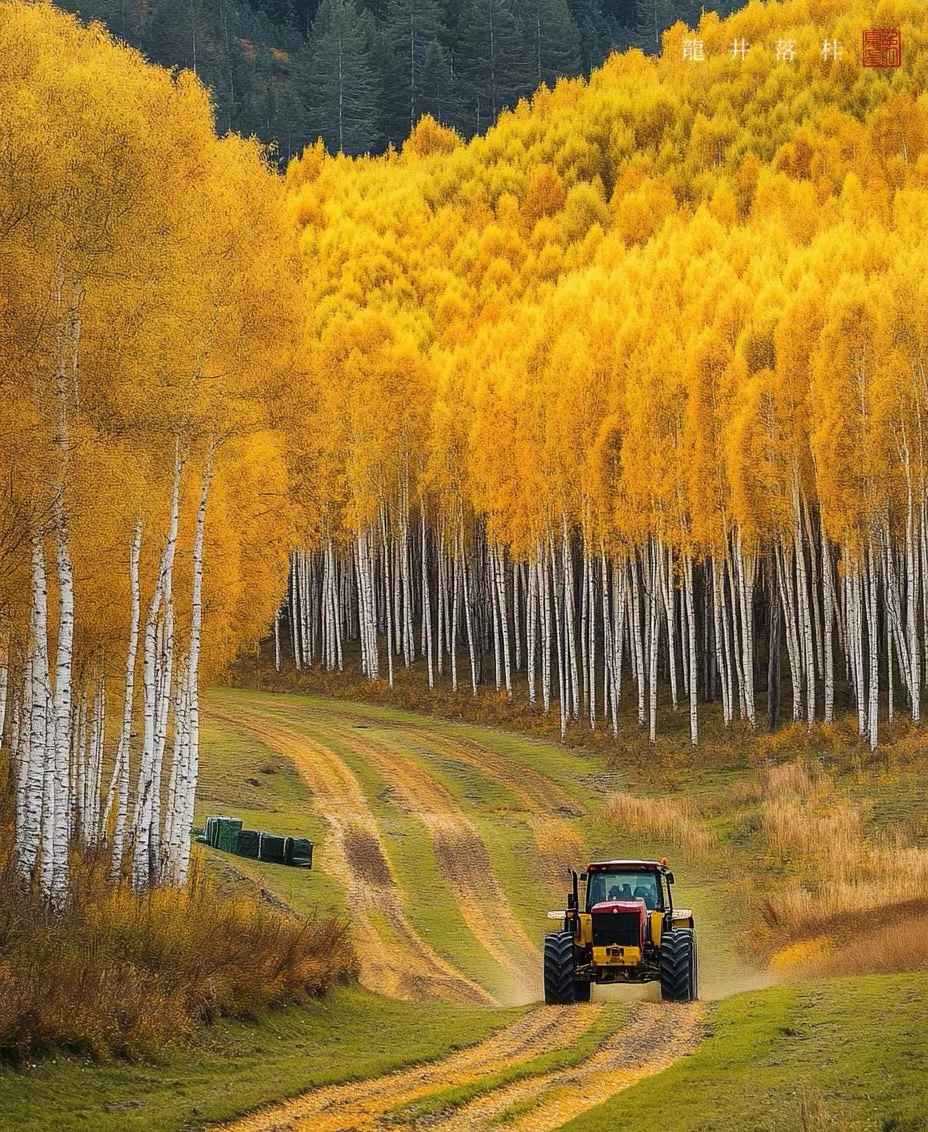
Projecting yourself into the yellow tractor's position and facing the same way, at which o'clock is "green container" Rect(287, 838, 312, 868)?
The green container is roughly at 5 o'clock from the yellow tractor.

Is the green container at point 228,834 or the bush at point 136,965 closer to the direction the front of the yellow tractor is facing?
the bush

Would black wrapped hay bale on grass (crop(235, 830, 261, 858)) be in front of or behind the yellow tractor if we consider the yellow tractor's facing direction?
behind

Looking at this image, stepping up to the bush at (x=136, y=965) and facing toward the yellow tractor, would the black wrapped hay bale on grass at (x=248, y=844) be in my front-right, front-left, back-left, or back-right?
front-left

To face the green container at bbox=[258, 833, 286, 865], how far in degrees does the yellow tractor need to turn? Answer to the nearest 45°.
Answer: approximately 135° to its right

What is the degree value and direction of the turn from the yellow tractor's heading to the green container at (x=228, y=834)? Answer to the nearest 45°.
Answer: approximately 135° to its right

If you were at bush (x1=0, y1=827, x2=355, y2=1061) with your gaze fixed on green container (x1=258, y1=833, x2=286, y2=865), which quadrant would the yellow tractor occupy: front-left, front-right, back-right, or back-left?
front-right

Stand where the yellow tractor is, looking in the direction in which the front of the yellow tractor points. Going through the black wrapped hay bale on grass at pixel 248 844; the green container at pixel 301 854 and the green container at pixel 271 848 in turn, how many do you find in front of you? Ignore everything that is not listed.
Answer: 0

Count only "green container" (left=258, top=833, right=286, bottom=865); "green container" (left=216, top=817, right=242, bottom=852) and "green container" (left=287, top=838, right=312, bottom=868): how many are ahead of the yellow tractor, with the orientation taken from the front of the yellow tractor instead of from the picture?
0

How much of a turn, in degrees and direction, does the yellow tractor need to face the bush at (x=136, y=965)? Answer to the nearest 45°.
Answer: approximately 45° to its right

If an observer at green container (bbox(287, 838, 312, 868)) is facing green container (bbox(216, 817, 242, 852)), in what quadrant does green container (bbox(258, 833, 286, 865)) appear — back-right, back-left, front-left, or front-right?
front-left

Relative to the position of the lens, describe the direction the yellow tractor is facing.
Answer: facing the viewer

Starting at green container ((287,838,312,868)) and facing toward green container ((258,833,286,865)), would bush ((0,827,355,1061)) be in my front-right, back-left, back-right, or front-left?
front-left
